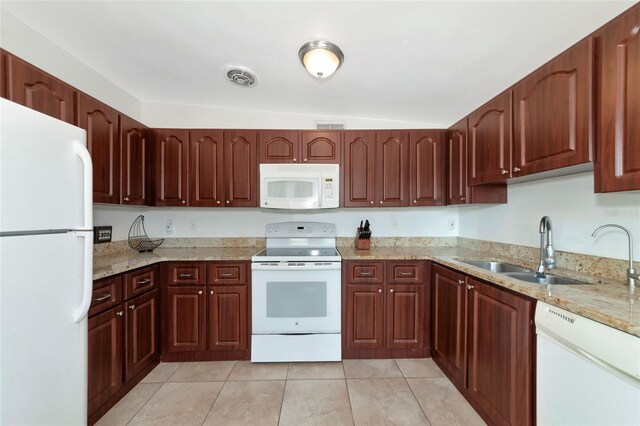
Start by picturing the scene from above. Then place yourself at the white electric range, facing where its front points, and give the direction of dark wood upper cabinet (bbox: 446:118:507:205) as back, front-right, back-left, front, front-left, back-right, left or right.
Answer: left

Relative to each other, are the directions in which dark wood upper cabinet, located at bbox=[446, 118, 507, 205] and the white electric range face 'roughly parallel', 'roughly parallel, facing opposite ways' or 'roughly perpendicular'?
roughly perpendicular

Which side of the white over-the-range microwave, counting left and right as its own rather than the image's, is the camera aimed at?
front

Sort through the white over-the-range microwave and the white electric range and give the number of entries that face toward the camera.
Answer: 2

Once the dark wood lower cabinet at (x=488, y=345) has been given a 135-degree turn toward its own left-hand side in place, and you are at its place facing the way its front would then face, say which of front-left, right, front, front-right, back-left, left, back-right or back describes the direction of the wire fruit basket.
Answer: back

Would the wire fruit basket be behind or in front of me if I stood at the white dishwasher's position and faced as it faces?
in front

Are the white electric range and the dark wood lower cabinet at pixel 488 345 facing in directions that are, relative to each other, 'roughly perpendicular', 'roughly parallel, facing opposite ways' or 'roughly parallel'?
roughly perpendicular

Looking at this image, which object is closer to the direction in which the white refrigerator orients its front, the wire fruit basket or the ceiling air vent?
the ceiling air vent

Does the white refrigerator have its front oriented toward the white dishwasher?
yes

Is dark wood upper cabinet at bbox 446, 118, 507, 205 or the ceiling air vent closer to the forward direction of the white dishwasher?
the ceiling air vent

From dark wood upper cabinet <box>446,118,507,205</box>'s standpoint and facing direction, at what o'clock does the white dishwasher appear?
The white dishwasher is roughly at 10 o'clock from the dark wood upper cabinet.

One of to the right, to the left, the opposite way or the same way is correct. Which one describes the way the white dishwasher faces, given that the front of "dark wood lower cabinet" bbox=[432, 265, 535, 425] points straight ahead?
the same way

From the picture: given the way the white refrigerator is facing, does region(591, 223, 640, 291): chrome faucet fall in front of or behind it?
in front

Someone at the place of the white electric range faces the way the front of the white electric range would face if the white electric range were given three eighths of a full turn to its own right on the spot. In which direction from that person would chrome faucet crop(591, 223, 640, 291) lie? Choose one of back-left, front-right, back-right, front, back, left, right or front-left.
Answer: back

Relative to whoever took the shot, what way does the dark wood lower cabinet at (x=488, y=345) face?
facing the viewer and to the left of the viewer

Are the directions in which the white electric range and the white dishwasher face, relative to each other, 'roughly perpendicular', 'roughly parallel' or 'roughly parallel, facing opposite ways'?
roughly perpendicular

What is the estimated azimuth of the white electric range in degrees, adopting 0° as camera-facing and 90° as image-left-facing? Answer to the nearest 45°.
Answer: approximately 0°

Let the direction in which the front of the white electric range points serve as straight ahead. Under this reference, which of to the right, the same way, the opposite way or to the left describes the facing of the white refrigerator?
to the left

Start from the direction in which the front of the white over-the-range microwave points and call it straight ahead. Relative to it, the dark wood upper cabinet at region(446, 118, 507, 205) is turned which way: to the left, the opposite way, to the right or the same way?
to the right
